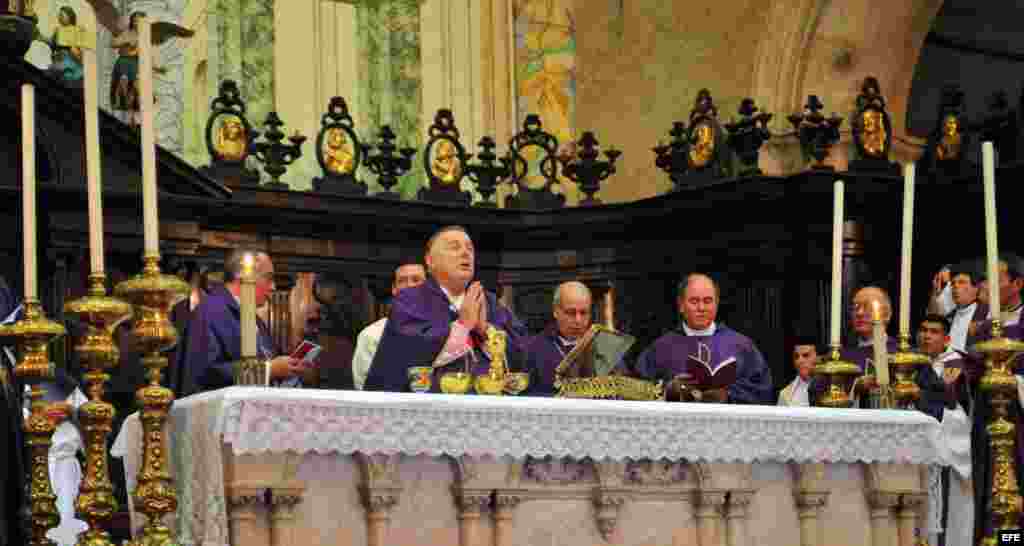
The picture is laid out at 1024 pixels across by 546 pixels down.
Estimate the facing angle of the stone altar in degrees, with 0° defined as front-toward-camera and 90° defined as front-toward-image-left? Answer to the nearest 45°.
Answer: approximately 0°

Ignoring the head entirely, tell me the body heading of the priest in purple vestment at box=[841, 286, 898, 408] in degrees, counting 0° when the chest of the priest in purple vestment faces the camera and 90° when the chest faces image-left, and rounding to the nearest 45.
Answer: approximately 45°

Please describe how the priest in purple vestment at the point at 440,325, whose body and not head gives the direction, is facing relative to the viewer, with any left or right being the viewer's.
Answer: facing the viewer and to the right of the viewer

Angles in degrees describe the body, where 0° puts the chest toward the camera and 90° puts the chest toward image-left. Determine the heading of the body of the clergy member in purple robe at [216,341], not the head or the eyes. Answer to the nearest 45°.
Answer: approximately 270°

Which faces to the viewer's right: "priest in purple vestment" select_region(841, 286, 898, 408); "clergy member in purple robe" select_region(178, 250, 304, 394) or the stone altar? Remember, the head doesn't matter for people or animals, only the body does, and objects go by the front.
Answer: the clergy member in purple robe

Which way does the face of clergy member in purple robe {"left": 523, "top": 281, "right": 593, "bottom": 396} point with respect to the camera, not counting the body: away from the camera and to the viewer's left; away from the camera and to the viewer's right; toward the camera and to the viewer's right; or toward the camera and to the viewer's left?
toward the camera and to the viewer's right

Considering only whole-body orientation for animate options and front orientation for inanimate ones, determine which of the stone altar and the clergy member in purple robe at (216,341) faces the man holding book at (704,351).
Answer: the clergy member in purple robe

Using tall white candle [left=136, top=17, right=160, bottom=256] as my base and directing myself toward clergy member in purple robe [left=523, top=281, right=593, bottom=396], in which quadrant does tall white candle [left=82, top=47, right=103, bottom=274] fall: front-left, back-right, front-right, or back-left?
back-left

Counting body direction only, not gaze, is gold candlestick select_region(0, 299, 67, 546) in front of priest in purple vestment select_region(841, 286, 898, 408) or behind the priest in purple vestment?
in front

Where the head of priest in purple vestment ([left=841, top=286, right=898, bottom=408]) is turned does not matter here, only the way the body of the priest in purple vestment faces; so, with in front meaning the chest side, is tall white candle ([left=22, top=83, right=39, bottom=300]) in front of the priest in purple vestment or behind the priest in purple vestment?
in front

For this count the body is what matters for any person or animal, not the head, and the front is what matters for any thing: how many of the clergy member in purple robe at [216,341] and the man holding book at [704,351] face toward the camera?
1
